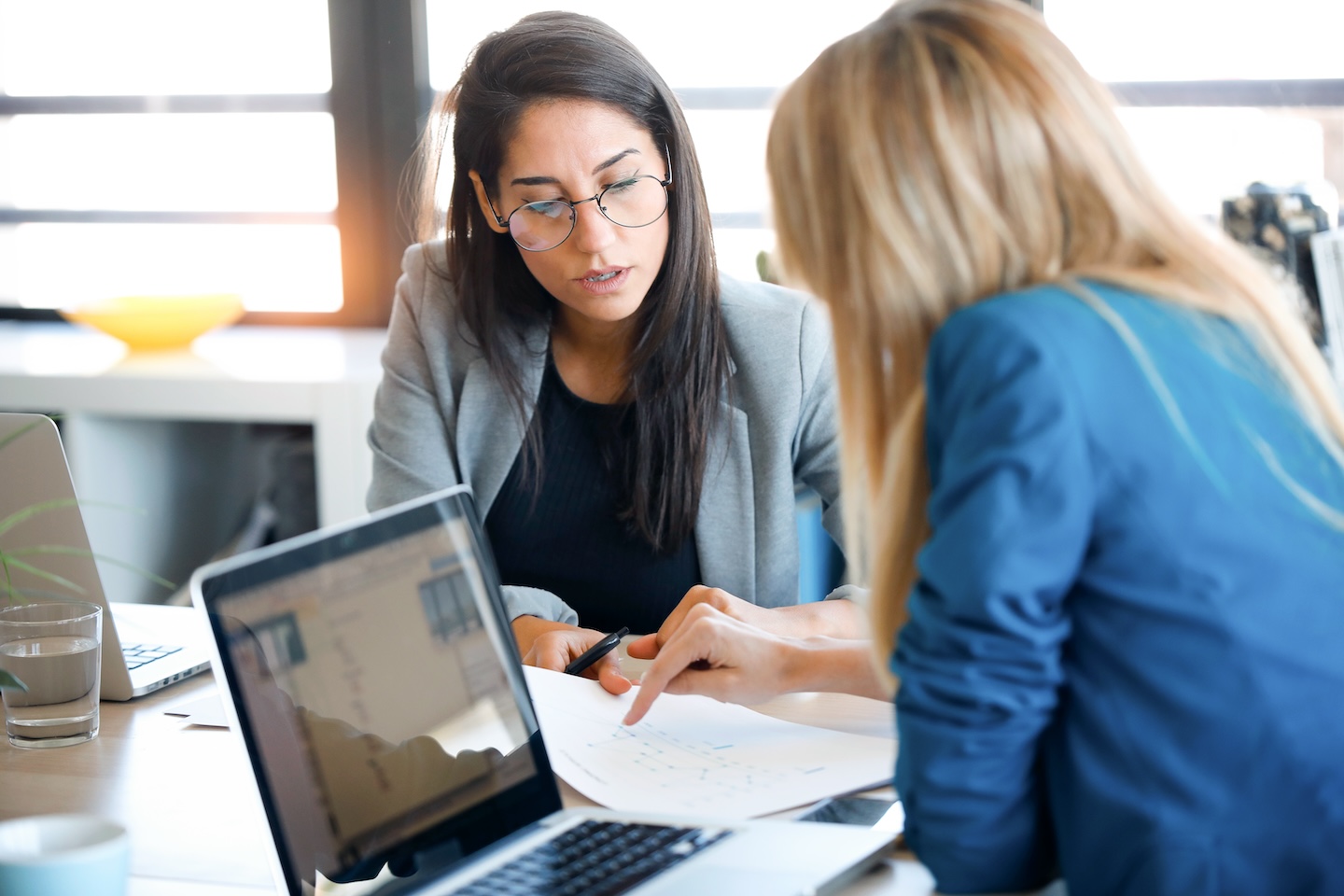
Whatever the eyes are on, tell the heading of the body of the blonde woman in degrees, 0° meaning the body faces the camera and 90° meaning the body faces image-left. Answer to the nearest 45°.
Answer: approximately 135°

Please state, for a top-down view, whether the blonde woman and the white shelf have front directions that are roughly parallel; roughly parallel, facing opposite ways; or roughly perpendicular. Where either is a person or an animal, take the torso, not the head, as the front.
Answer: roughly parallel, facing opposite ways

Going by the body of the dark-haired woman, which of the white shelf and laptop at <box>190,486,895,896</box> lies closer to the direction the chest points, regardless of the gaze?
the laptop

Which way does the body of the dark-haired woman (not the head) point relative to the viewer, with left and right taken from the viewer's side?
facing the viewer

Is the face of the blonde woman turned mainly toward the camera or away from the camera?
away from the camera

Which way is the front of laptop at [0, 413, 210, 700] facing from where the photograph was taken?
facing away from the viewer and to the right of the viewer

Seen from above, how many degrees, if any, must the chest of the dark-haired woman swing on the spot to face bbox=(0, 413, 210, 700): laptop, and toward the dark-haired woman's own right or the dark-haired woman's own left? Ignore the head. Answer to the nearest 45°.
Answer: approximately 45° to the dark-haired woman's own right

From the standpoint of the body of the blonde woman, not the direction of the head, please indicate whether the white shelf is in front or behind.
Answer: in front

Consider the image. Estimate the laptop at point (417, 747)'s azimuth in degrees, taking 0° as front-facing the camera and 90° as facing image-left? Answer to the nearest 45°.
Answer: approximately 315°

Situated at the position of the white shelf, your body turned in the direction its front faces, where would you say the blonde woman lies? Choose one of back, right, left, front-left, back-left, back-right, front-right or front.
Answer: front

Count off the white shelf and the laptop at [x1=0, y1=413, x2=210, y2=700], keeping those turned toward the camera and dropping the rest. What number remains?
1

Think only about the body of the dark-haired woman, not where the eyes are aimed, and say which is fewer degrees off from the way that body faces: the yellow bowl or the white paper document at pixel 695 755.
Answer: the white paper document

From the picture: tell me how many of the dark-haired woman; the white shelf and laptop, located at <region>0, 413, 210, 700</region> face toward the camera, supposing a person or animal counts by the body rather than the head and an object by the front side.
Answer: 2

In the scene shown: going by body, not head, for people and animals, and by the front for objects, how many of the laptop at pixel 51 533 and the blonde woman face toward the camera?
0
